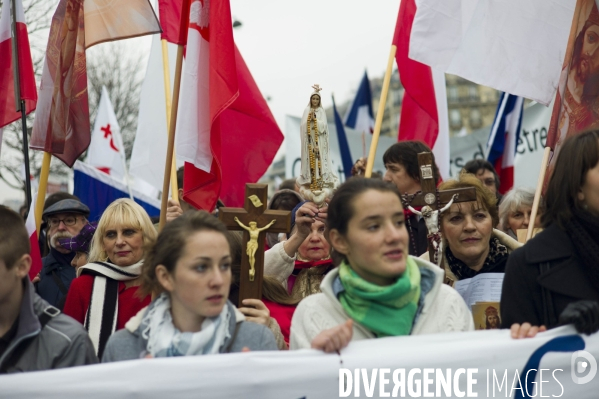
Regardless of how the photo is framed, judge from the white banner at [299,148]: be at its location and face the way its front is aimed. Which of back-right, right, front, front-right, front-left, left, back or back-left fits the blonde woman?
front

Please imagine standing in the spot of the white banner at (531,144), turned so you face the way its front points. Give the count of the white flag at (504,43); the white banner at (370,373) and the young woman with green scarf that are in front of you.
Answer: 3

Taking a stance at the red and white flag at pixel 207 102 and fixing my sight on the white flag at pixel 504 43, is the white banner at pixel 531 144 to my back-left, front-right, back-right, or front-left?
front-left

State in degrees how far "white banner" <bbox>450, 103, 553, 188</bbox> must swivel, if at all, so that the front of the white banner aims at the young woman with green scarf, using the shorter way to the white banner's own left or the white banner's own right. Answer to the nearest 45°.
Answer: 0° — it already faces them

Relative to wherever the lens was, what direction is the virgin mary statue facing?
facing the viewer

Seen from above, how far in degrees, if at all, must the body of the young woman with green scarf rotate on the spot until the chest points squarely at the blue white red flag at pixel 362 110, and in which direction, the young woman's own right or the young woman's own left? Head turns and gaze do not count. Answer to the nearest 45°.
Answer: approximately 135° to the young woman's own left

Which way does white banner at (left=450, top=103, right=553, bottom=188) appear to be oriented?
toward the camera

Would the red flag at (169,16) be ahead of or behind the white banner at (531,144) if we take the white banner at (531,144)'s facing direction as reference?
ahead

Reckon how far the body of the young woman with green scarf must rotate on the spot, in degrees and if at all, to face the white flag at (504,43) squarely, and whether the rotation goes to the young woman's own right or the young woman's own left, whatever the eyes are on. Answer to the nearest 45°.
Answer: approximately 135° to the young woman's own left
